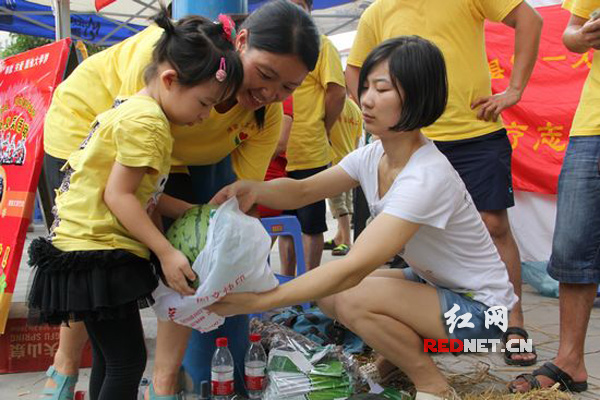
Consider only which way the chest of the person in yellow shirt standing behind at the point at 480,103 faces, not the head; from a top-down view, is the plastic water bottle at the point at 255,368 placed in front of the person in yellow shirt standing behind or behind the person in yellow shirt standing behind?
in front

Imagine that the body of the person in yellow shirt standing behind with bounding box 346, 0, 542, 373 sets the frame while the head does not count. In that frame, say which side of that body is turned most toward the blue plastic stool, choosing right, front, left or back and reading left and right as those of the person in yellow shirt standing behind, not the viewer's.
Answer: right

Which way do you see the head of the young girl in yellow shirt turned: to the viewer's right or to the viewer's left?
to the viewer's right

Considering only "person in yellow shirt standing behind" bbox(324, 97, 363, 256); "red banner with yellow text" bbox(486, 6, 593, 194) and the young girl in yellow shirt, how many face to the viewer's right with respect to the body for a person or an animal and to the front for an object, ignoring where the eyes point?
1

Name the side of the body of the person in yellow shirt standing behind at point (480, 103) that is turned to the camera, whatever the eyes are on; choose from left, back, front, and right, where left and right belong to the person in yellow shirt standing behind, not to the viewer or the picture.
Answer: front

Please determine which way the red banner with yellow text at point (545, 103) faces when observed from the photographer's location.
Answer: facing the viewer

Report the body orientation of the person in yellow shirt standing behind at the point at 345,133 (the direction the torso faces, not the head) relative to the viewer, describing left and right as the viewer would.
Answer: facing the viewer and to the left of the viewer

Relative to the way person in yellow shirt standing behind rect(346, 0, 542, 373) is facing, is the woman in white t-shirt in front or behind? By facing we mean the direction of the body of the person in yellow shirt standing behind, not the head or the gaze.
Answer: in front

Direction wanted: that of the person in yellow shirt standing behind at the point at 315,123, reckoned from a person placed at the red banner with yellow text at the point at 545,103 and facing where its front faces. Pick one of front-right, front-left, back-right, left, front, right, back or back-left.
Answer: front-right

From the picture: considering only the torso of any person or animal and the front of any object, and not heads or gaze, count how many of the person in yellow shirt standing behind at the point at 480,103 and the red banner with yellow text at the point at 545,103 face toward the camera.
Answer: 2

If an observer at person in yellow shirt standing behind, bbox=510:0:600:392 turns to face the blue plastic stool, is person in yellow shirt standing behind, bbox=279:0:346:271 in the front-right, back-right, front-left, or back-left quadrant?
front-right
